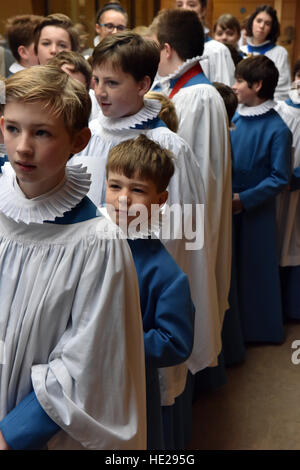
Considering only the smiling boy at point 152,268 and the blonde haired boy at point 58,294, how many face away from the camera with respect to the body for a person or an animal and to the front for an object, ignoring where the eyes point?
0

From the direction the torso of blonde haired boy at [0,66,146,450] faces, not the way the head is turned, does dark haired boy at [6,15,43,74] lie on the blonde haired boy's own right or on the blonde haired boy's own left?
on the blonde haired boy's own right

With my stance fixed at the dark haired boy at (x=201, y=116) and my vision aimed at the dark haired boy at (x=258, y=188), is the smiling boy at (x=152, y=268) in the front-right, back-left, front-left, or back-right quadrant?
back-right

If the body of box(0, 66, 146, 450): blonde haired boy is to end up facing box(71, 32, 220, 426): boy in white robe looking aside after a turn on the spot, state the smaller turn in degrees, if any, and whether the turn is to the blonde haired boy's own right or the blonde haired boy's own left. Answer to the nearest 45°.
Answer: approximately 135° to the blonde haired boy's own right

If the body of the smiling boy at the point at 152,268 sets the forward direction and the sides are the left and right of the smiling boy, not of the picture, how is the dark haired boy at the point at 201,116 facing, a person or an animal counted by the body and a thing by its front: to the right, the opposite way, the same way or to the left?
to the right

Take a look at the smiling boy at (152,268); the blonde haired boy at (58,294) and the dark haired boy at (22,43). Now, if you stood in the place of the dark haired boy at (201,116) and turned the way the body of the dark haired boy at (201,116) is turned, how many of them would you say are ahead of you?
1

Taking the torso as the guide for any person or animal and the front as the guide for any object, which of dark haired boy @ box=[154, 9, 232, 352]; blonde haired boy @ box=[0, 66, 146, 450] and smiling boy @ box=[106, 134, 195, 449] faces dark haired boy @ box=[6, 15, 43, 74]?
dark haired boy @ box=[154, 9, 232, 352]

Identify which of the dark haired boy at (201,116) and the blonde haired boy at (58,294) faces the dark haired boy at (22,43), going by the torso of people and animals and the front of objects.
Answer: the dark haired boy at (201,116)

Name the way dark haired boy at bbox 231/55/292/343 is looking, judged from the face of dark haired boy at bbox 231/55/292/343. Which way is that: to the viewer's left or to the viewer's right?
to the viewer's left
